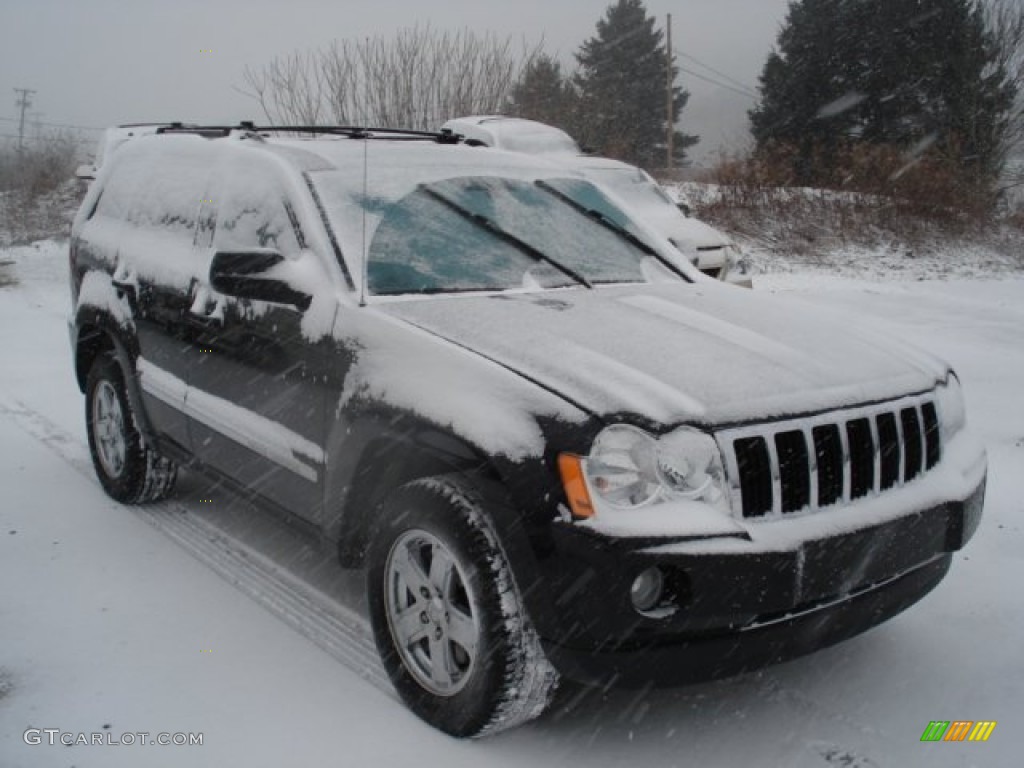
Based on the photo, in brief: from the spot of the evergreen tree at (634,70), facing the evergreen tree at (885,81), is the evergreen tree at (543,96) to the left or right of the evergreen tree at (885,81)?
right

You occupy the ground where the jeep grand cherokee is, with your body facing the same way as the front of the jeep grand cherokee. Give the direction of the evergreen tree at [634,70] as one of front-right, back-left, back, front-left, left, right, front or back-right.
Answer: back-left

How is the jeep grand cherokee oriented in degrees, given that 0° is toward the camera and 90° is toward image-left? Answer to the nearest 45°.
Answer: approximately 315°

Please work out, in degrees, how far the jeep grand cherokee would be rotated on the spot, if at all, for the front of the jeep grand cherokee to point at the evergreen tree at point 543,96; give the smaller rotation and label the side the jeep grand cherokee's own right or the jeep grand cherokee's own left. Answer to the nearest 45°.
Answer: approximately 135° to the jeep grand cherokee's own left

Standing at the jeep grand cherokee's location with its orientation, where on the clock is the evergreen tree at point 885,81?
The evergreen tree is roughly at 8 o'clock from the jeep grand cherokee.

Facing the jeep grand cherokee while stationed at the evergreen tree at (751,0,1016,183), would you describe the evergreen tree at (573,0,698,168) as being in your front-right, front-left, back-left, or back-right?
back-right

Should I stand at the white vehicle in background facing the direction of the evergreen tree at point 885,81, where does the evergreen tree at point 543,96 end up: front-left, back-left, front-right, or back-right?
front-left

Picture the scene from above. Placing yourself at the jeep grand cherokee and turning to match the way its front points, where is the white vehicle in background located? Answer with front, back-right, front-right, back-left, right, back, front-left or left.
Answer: back-left
